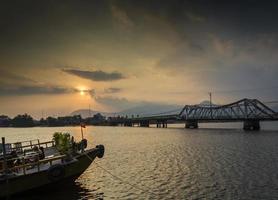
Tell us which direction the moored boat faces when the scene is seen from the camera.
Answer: facing away from the viewer and to the right of the viewer
